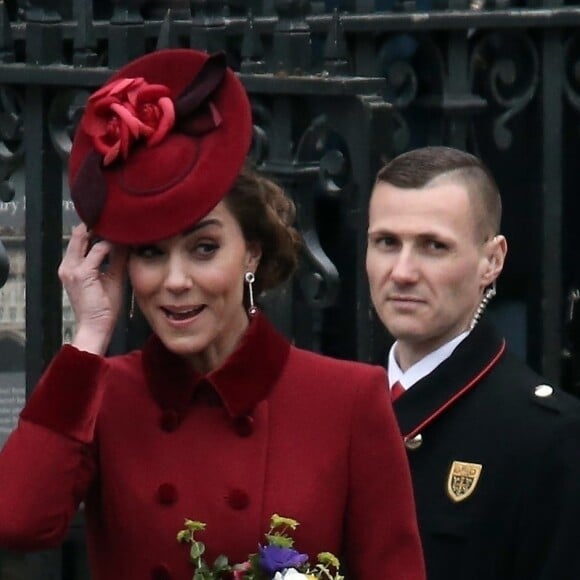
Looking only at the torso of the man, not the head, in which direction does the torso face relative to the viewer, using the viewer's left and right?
facing the viewer and to the left of the viewer

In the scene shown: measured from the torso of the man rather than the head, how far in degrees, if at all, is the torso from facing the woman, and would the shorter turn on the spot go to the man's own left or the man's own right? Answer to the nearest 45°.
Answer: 0° — they already face them

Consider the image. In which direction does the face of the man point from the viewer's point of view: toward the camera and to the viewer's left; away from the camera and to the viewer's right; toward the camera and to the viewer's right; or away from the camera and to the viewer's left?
toward the camera and to the viewer's left
